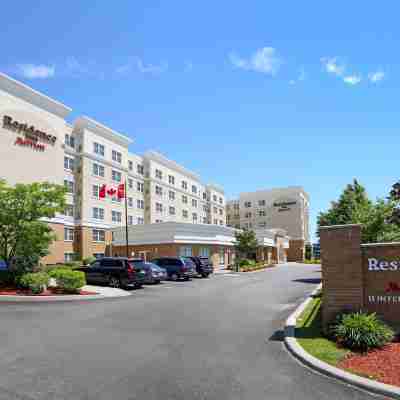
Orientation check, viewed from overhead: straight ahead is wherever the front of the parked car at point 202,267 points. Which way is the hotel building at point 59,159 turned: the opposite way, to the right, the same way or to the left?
the opposite way

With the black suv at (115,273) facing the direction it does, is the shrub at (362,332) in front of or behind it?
behind

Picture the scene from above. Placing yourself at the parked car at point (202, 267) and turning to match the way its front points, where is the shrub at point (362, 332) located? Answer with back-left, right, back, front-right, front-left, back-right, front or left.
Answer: back-left

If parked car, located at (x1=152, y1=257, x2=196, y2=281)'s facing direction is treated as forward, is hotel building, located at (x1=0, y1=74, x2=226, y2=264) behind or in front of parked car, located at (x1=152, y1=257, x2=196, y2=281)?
in front

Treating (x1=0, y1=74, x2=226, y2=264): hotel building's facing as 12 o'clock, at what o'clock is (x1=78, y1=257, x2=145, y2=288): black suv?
The black suv is roughly at 1 o'clock from the hotel building.

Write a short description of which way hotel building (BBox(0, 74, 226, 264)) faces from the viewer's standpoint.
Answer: facing the viewer and to the right of the viewer

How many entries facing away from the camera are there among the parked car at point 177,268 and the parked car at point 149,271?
0

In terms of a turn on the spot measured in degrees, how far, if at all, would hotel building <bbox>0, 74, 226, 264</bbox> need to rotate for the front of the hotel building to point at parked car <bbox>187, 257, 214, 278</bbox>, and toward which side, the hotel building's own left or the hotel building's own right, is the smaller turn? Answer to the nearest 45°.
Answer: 0° — it already faces it
